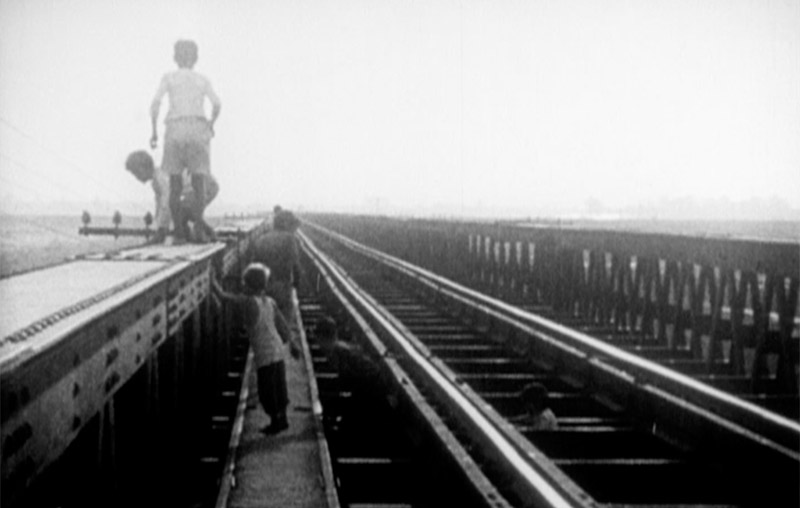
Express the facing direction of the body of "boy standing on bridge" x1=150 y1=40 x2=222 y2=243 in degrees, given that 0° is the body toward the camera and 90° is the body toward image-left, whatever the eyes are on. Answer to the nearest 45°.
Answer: approximately 180°

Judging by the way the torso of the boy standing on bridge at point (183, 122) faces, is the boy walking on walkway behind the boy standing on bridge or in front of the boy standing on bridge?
behind
